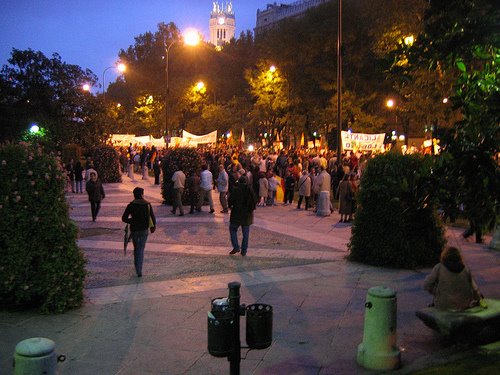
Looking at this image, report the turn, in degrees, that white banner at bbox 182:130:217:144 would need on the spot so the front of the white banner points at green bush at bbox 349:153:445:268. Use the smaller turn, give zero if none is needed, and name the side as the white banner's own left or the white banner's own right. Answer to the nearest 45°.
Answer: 0° — it already faces it

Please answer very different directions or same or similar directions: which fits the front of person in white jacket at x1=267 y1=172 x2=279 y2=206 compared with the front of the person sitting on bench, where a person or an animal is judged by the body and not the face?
same or similar directions

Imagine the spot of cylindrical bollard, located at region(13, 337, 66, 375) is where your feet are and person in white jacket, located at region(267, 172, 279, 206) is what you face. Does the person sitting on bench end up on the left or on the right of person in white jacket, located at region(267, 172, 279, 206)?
right

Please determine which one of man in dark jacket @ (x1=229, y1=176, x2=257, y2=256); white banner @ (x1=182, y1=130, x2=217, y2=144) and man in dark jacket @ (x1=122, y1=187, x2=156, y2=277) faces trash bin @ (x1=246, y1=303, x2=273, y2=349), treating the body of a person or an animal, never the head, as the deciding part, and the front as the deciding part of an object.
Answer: the white banner

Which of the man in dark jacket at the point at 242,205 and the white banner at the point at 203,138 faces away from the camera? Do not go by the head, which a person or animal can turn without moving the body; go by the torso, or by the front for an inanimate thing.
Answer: the man in dark jacket

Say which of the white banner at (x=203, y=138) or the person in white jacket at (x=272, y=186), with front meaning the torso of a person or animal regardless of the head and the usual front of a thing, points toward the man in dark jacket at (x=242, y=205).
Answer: the white banner

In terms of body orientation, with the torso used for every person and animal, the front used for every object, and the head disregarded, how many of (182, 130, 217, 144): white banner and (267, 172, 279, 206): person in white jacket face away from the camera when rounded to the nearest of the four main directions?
1

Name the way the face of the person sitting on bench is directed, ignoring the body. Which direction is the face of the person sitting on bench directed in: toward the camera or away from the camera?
away from the camera

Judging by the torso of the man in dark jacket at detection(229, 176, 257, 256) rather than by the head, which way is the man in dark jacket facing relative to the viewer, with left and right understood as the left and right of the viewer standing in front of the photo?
facing away from the viewer

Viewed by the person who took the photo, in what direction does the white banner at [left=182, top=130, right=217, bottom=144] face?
facing the viewer

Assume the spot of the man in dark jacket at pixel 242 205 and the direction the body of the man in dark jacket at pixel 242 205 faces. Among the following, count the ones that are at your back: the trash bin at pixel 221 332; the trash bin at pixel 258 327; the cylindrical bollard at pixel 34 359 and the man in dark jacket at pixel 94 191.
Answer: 3

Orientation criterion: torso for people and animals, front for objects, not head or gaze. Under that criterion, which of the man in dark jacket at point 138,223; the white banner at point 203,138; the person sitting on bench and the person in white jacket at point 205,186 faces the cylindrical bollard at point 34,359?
the white banner

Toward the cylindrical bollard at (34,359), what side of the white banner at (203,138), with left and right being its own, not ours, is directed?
front

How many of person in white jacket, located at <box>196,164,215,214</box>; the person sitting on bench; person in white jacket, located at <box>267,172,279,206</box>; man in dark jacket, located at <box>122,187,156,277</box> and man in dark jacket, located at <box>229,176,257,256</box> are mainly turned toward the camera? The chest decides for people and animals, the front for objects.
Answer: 0

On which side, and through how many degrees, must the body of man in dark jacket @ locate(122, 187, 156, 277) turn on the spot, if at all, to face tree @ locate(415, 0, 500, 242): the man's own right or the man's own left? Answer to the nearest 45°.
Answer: approximately 135° to the man's own right

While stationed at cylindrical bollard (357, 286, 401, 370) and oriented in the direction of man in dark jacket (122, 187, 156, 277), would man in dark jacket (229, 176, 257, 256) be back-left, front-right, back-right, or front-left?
front-right

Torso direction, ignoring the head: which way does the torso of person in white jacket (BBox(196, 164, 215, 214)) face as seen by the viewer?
away from the camera

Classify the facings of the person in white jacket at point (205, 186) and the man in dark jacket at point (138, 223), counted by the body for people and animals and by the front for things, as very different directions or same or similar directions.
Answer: same or similar directions

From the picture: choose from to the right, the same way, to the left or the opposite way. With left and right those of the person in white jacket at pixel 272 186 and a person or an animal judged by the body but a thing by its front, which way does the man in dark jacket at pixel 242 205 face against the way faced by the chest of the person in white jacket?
the same way

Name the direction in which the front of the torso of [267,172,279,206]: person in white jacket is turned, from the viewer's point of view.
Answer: away from the camera
